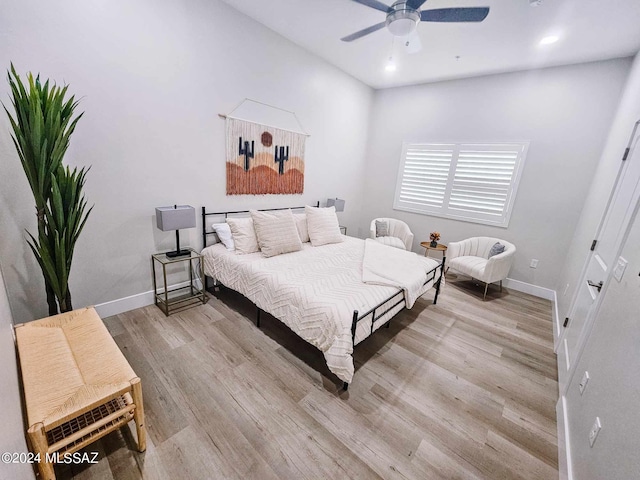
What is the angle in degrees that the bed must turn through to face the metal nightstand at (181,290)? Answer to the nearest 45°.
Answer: approximately 135° to its right

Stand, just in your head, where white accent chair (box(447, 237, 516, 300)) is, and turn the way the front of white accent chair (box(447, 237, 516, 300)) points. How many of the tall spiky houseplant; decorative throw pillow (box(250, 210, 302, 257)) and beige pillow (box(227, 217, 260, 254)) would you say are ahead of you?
3

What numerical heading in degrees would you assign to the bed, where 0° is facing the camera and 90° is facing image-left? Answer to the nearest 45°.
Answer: approximately 315°

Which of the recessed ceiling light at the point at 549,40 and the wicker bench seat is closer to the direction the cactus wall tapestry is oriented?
the recessed ceiling light

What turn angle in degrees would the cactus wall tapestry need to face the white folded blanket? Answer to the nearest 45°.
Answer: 0° — it already faces it

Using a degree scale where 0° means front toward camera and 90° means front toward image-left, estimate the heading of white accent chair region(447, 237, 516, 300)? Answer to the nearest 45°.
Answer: approximately 45°

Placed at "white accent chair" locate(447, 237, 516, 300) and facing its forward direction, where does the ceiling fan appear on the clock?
The ceiling fan is roughly at 11 o'clock from the white accent chair.

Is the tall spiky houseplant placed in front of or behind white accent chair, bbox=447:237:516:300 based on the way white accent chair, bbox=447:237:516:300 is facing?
in front

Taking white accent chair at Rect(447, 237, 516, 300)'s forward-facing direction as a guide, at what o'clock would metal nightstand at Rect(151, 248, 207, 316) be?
The metal nightstand is roughly at 12 o'clock from the white accent chair.

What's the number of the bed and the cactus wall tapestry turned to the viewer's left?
0

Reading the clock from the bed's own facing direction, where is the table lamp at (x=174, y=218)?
The table lamp is roughly at 5 o'clock from the bed.

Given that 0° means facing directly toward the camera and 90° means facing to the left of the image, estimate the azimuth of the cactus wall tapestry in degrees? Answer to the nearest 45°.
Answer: approximately 315°

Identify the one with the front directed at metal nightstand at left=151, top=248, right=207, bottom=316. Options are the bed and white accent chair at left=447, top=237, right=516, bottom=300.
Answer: the white accent chair

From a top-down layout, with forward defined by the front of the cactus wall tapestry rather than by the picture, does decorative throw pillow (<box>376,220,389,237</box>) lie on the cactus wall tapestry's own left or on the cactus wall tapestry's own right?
on the cactus wall tapestry's own left
